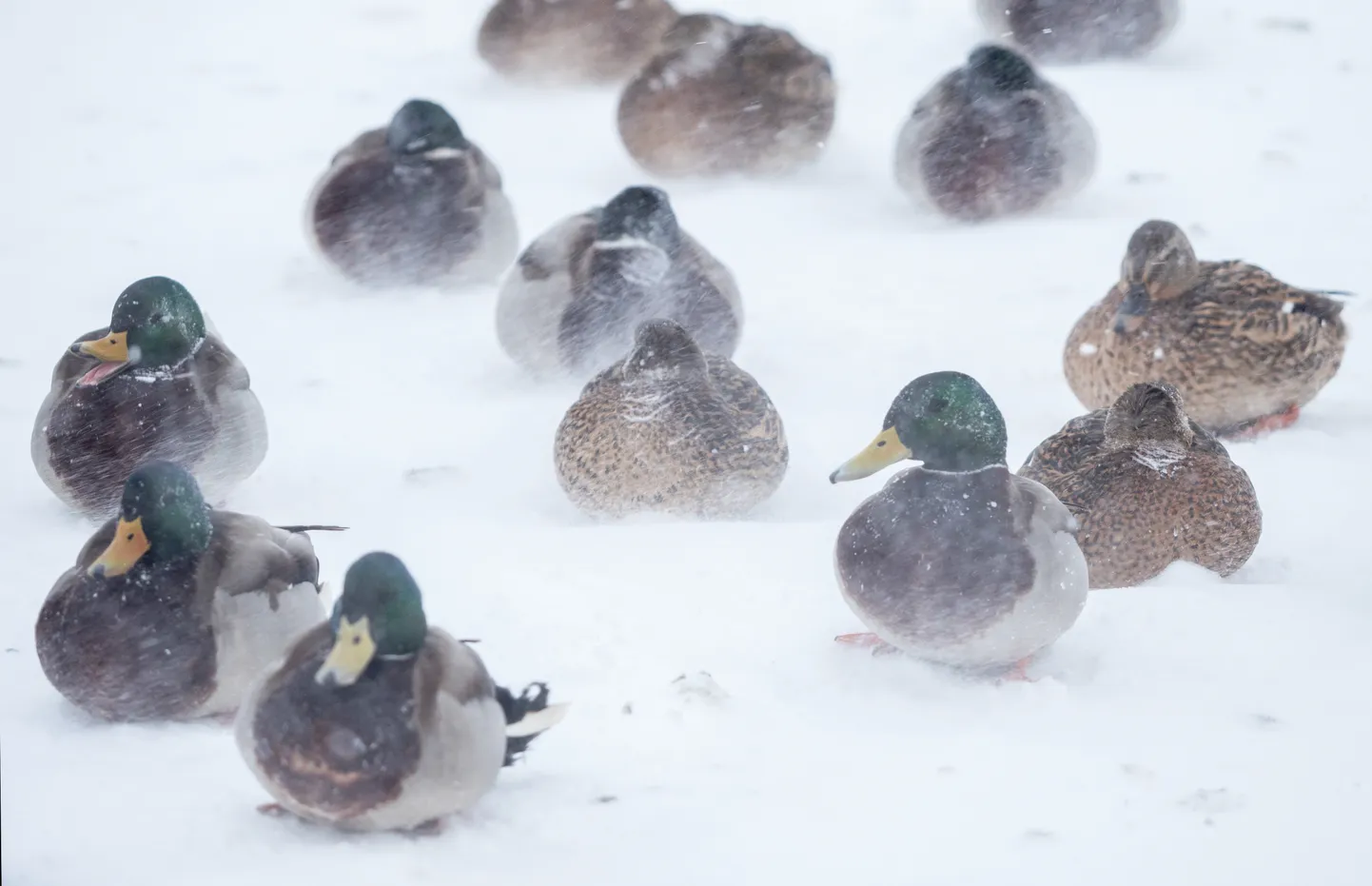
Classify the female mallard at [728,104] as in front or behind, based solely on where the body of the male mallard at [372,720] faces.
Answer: behind

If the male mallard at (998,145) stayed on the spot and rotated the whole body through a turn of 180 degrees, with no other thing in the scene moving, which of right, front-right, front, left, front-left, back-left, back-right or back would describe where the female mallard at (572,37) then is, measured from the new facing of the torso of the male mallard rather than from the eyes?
front-left

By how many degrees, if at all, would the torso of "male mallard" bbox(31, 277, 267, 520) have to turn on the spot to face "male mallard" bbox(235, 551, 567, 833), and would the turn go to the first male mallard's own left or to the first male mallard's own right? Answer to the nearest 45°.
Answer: approximately 45° to the first male mallard's own left

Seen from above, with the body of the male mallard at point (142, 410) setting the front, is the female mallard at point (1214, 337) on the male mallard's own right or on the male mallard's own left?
on the male mallard's own left

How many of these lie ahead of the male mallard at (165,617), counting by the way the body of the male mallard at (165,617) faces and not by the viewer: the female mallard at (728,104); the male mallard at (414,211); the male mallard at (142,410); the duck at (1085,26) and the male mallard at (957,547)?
0

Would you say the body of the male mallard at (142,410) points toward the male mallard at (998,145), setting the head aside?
no

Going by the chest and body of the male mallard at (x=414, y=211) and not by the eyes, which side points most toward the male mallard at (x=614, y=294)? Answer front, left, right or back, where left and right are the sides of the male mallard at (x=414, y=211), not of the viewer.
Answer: left

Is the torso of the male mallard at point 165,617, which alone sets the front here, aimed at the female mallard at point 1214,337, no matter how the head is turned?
no

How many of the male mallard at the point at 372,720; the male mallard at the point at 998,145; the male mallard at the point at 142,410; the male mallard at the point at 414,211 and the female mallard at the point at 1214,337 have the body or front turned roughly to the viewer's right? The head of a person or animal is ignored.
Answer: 0

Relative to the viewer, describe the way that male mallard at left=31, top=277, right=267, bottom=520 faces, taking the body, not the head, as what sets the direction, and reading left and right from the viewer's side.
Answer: facing the viewer and to the left of the viewer

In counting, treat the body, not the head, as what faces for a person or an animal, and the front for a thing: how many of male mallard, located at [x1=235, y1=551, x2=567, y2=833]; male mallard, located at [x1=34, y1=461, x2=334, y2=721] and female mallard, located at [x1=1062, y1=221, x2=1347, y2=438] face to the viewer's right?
0

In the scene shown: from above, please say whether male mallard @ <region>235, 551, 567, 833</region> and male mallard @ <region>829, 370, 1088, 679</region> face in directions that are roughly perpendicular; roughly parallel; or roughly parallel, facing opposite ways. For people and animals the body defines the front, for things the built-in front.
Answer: roughly parallel

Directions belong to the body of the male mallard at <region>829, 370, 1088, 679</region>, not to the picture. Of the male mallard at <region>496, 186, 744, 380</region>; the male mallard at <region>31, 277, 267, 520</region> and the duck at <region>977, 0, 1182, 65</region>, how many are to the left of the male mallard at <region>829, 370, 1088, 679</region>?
0

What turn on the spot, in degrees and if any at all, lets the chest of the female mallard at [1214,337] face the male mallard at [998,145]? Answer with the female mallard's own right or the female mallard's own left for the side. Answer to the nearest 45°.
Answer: approximately 90° to the female mallard's own right

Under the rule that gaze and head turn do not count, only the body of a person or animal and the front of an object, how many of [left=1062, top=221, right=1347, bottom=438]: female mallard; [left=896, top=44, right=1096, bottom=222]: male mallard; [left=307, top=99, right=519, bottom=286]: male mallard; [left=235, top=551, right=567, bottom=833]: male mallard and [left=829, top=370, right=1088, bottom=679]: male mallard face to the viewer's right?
0

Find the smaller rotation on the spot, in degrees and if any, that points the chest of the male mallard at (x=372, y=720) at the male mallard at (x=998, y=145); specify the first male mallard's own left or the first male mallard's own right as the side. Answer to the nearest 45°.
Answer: approximately 180°
